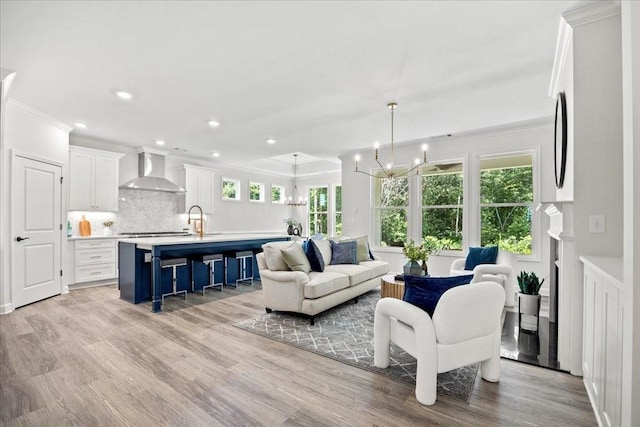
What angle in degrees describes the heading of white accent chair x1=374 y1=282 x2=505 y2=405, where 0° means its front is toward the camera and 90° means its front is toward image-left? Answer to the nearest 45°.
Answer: approximately 135°

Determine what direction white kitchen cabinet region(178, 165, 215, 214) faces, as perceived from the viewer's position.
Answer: facing the viewer and to the right of the viewer

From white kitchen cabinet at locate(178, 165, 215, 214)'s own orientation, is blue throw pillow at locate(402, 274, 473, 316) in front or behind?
in front

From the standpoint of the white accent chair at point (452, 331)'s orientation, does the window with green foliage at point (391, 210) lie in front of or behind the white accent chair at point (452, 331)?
in front

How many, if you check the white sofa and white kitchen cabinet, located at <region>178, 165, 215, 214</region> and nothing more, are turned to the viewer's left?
0

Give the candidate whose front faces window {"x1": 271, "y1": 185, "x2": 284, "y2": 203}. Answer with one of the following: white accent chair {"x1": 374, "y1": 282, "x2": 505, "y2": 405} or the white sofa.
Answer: the white accent chair

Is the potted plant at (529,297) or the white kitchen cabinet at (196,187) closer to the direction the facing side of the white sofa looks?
the potted plant

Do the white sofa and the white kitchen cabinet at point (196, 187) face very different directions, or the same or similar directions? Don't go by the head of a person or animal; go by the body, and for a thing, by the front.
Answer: same or similar directions

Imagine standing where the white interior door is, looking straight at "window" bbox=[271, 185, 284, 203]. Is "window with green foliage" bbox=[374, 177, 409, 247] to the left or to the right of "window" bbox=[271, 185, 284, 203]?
right

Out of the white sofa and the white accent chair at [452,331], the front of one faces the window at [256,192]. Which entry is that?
the white accent chair

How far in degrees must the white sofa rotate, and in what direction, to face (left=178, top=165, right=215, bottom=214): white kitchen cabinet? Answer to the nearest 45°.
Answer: approximately 180°
